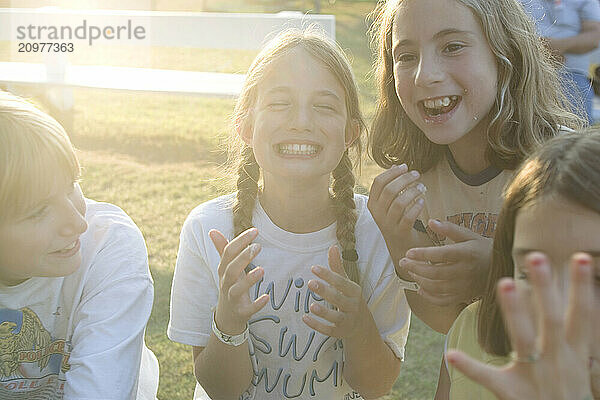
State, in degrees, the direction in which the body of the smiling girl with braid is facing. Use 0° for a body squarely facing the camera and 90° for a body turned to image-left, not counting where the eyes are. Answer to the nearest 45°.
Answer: approximately 0°
